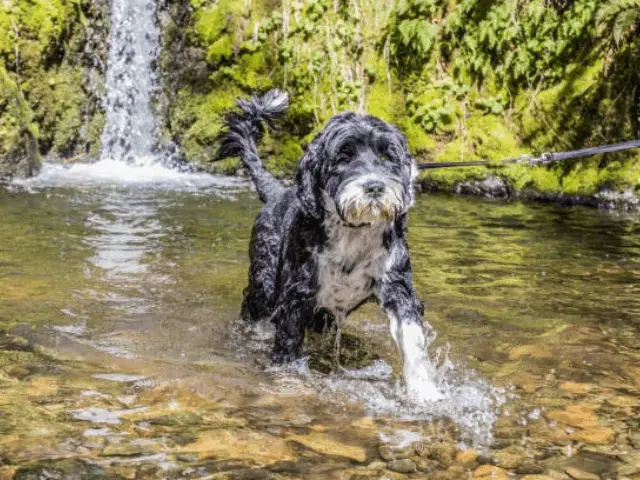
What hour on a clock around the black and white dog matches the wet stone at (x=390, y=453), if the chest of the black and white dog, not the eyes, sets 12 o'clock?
The wet stone is roughly at 1 o'clock from the black and white dog.

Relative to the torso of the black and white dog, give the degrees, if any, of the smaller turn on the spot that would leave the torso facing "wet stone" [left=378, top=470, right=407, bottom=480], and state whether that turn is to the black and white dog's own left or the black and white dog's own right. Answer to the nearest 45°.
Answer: approximately 45° to the black and white dog's own right

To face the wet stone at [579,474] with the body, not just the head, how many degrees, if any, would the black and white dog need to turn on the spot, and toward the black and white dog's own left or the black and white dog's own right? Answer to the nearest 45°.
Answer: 0° — it already faces it

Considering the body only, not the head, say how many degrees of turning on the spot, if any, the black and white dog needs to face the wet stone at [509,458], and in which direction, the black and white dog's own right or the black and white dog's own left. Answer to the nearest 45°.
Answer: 0° — it already faces it

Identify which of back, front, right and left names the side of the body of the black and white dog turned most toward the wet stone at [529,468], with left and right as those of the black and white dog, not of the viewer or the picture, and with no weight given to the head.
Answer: front

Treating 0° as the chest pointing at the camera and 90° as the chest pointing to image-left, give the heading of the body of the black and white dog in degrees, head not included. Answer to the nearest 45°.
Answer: approximately 315°

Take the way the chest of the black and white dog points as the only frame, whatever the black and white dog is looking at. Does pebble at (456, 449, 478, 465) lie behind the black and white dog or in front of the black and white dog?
in front

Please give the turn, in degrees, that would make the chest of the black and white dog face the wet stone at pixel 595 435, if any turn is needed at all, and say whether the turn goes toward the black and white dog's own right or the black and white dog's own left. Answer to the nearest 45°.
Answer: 0° — it already faces it
